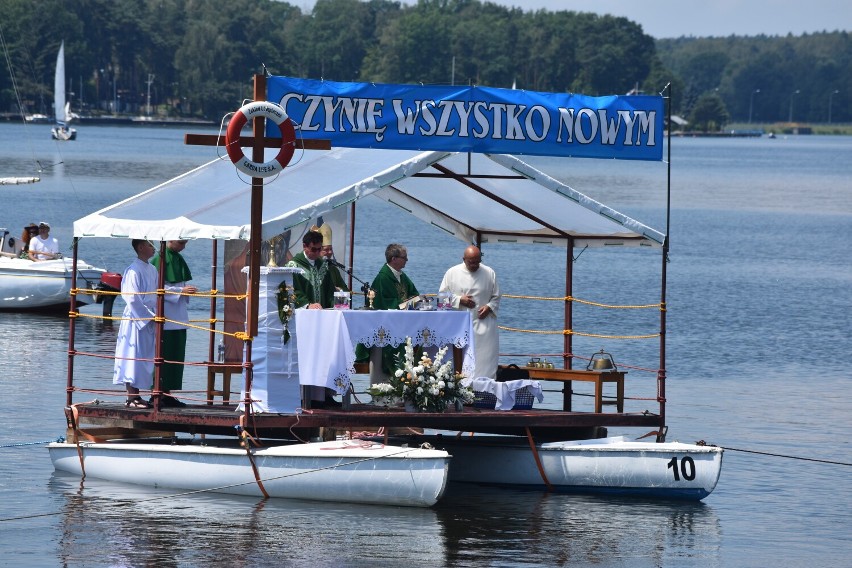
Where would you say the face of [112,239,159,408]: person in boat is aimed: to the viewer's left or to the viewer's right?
to the viewer's right

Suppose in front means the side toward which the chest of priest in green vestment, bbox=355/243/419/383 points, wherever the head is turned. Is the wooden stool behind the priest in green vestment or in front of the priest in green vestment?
behind

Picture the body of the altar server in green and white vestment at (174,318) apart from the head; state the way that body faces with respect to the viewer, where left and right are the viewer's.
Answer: facing to the right of the viewer

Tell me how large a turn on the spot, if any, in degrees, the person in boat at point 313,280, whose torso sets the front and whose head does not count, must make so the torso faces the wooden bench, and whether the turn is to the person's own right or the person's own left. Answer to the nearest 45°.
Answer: approximately 45° to the person's own left

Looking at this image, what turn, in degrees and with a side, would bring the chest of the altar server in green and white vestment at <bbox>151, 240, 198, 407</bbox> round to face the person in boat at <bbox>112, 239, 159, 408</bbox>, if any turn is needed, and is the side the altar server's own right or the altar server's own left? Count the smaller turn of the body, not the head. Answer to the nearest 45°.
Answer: approximately 180°

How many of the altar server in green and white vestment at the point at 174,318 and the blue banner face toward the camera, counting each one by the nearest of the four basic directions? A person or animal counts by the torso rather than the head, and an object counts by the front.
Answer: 1

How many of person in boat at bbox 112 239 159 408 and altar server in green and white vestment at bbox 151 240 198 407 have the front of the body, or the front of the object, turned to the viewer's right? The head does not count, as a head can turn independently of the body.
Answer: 2

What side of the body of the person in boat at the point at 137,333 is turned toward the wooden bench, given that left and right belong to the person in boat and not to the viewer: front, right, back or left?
front

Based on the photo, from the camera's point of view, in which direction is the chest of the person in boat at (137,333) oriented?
to the viewer's right
